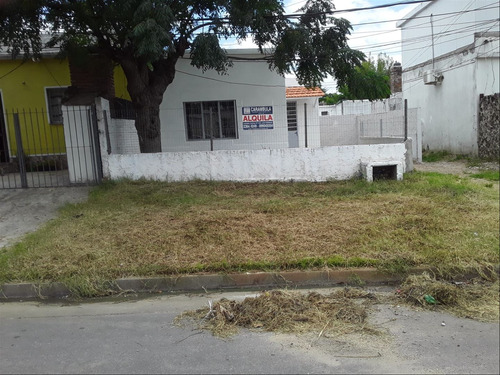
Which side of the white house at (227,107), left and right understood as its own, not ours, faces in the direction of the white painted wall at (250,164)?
front

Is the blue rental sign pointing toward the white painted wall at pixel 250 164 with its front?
yes

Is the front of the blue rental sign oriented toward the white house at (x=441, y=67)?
no

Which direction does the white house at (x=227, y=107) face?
toward the camera

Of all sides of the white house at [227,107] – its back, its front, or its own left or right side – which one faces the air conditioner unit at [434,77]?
left

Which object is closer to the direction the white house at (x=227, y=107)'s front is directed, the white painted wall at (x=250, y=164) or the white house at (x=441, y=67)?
the white painted wall

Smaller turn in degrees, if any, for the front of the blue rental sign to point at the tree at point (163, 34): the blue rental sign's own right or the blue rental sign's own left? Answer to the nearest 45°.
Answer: approximately 45° to the blue rental sign's own right

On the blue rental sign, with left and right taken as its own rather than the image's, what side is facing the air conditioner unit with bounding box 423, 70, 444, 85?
left

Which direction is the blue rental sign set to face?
toward the camera

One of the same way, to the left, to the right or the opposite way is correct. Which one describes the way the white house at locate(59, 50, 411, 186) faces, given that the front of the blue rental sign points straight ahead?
the same way

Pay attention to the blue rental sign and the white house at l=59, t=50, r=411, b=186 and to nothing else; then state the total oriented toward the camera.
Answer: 2
